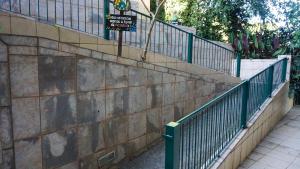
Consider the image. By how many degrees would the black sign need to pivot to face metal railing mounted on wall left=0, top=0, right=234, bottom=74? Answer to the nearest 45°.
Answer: approximately 180°

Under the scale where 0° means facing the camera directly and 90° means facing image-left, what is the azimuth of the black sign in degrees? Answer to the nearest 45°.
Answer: approximately 0°

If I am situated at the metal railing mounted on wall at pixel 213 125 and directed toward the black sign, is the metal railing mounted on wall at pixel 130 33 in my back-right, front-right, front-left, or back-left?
front-right

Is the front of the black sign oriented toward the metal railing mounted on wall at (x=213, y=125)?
no
